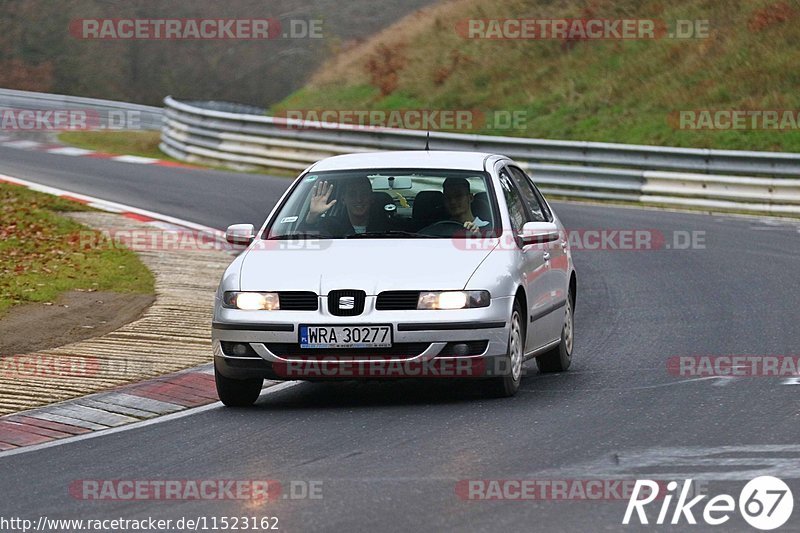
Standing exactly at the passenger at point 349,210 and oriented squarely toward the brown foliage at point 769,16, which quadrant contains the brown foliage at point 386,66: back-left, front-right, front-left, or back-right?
front-left

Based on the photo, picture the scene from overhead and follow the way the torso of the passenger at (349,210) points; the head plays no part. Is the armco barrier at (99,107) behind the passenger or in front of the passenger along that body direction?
behind

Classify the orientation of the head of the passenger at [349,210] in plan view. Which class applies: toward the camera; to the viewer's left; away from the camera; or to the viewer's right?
toward the camera

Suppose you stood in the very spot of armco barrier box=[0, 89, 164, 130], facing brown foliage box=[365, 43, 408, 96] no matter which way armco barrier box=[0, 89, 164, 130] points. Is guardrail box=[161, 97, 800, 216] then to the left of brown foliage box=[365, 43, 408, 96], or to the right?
right

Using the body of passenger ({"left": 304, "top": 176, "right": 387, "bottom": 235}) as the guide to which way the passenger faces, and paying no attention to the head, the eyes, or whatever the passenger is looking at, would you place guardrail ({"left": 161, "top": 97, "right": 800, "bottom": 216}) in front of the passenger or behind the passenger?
behind

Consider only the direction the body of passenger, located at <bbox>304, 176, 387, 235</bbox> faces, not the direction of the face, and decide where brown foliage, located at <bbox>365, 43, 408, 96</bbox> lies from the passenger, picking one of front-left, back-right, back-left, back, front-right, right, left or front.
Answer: back
